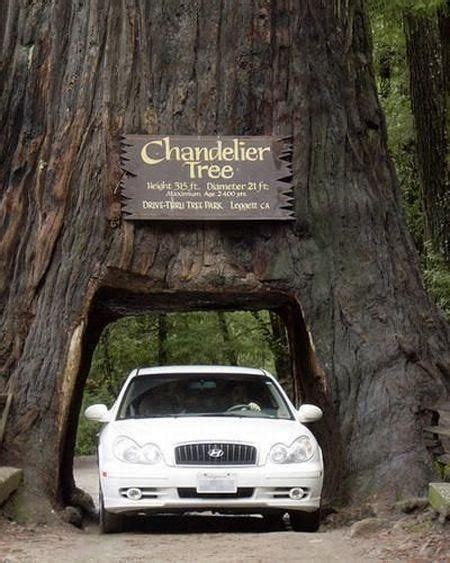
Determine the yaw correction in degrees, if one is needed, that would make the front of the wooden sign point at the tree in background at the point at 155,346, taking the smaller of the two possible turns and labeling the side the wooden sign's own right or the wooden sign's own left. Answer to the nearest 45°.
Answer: approximately 180°

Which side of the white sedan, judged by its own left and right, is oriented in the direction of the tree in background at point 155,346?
back

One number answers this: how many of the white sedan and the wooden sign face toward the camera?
2

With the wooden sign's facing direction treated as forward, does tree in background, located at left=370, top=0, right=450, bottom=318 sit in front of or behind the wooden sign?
behind

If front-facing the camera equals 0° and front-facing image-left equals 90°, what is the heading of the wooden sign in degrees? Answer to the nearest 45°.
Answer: approximately 0°

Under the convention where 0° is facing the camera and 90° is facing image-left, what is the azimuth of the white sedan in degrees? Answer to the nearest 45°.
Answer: approximately 0°
